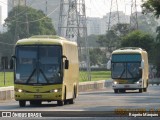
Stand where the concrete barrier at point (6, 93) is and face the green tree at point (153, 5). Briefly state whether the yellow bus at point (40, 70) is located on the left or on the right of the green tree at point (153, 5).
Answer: right

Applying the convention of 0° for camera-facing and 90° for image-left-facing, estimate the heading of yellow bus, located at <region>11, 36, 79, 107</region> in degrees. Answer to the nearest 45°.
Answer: approximately 0°
